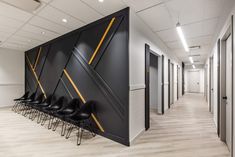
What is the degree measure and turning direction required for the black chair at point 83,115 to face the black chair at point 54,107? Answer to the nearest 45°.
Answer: approximately 90° to its right

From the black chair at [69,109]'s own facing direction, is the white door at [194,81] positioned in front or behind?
behind

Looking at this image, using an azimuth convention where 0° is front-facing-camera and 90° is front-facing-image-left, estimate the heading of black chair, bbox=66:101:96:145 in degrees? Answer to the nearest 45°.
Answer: approximately 45°

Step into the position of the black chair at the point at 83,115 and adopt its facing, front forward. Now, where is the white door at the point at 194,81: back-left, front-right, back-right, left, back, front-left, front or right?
back

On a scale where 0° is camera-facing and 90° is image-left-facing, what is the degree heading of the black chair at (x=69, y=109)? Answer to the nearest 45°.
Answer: approximately 45°

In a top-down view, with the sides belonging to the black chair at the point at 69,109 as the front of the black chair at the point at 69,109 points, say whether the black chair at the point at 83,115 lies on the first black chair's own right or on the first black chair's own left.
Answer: on the first black chair's own left

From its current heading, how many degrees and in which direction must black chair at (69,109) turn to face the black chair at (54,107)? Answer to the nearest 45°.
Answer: approximately 90° to its right

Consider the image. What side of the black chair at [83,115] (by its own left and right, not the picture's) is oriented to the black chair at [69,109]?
right
